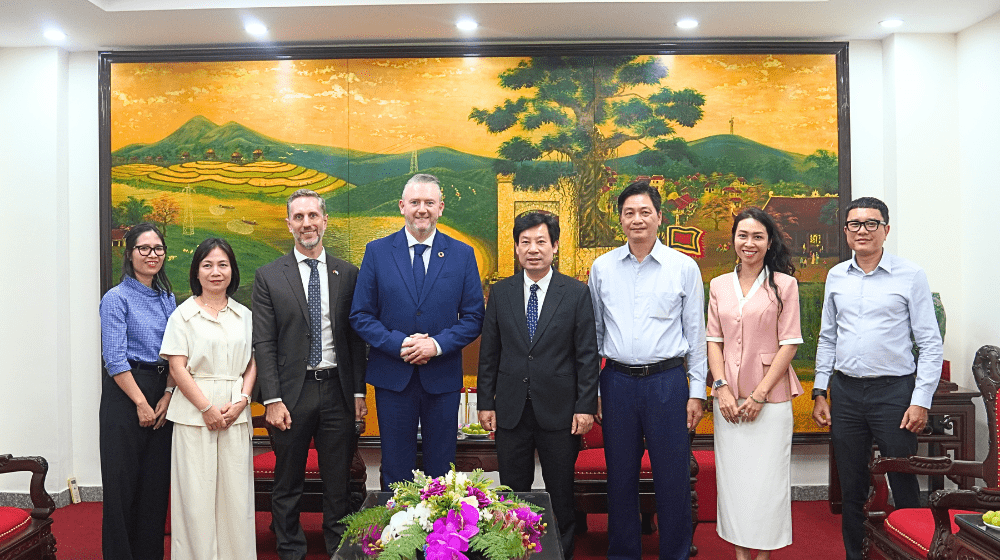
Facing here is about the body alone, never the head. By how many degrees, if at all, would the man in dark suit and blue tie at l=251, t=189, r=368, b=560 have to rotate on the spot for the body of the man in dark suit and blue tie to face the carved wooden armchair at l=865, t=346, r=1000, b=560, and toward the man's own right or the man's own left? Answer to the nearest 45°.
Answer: approximately 45° to the man's own left

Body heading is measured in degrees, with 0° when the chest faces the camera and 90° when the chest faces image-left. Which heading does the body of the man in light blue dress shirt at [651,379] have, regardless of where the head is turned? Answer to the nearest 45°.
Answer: approximately 0°

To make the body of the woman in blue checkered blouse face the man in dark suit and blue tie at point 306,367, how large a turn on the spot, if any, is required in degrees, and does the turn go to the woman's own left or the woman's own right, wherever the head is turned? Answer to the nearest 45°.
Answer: approximately 45° to the woman's own left

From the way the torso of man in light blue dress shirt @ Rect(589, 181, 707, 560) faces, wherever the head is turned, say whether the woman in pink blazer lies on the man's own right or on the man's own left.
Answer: on the man's own left

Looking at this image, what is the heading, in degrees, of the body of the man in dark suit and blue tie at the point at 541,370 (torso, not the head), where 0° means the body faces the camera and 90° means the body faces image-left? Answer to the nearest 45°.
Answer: approximately 0°

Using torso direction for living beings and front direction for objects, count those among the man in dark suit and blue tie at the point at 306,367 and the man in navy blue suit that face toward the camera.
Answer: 2

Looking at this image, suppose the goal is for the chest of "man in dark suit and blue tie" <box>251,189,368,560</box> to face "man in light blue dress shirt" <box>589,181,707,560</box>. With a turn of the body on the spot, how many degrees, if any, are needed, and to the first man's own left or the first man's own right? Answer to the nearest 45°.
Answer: approximately 90° to the first man's own left

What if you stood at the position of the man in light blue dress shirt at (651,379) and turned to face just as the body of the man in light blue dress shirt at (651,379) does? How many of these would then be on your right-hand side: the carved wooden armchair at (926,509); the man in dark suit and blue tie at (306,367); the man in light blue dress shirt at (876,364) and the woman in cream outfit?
2

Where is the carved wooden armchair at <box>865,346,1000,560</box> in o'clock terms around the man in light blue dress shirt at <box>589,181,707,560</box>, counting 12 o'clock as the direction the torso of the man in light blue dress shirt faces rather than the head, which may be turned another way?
The carved wooden armchair is roughly at 9 o'clock from the man in light blue dress shirt.

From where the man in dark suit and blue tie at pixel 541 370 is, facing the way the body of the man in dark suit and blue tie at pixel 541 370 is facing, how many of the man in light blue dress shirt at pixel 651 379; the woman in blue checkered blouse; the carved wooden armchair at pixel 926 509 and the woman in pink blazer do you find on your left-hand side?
3
